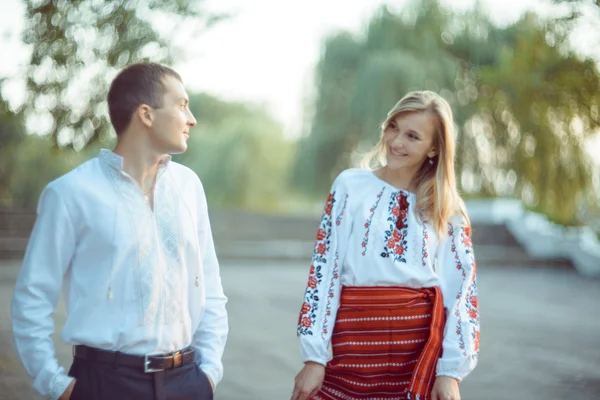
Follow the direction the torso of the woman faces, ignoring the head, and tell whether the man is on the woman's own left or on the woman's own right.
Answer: on the woman's own right

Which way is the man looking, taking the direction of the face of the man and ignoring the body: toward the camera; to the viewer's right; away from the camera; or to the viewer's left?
to the viewer's right

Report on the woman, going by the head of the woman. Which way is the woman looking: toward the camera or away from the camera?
toward the camera

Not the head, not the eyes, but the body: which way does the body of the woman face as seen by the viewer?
toward the camera
